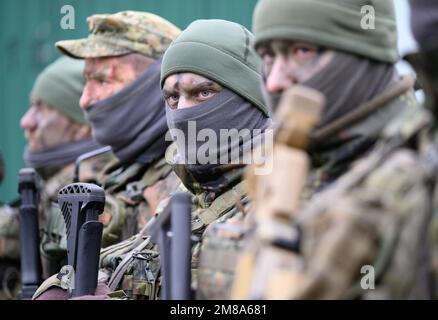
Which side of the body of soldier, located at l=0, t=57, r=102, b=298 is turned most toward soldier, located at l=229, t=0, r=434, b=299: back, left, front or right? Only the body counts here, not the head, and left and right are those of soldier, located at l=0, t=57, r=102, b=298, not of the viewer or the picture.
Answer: left

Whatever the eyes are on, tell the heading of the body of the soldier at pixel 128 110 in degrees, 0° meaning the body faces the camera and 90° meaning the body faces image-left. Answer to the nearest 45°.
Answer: approximately 90°

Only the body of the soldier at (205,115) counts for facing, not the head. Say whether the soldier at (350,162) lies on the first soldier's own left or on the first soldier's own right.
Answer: on the first soldier's own left

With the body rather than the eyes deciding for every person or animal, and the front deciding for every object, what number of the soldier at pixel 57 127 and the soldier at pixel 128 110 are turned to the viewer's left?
2

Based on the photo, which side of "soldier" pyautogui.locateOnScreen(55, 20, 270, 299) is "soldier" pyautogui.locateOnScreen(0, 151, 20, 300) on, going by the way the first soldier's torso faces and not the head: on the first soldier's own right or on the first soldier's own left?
on the first soldier's own right

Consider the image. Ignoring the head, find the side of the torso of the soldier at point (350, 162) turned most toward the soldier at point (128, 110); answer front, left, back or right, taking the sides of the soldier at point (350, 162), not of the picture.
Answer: right

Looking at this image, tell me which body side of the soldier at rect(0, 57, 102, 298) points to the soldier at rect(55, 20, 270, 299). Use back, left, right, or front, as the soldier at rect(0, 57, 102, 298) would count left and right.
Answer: left
